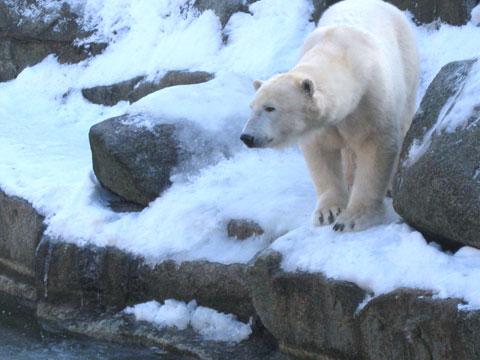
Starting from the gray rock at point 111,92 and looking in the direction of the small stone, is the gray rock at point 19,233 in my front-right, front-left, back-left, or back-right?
front-right

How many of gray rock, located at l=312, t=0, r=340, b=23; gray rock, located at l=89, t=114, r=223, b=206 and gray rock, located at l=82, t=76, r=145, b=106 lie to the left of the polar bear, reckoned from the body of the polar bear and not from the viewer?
0

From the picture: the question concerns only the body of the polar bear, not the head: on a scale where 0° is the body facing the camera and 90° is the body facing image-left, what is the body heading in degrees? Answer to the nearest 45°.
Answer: approximately 45°

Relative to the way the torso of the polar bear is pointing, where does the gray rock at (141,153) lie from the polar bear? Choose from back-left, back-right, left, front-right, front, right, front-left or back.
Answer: right

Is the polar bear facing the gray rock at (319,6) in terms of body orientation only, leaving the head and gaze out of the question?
no

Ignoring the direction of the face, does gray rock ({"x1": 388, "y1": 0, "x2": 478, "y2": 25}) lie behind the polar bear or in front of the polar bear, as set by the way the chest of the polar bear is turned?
behind

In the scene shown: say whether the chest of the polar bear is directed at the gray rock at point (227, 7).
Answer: no

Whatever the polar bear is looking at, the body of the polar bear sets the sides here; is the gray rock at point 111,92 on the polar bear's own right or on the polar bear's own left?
on the polar bear's own right

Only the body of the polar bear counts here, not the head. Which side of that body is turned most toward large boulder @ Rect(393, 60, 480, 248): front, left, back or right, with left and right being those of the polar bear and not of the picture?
left
